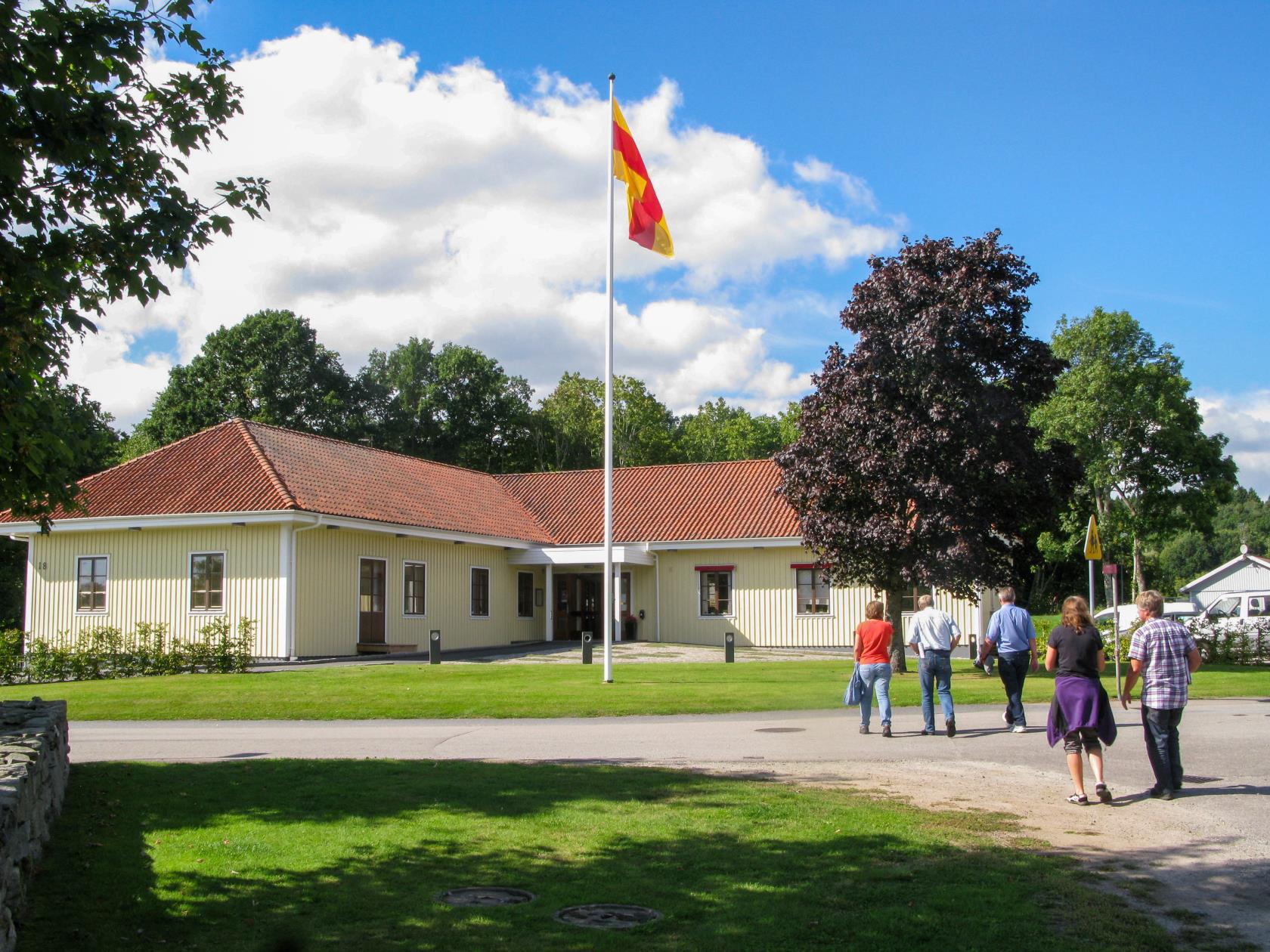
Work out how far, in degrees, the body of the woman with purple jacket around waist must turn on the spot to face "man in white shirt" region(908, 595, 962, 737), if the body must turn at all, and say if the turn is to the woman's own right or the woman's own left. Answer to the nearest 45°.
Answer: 0° — they already face them

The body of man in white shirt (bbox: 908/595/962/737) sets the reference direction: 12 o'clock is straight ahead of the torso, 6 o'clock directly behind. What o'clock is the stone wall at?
The stone wall is roughly at 7 o'clock from the man in white shirt.

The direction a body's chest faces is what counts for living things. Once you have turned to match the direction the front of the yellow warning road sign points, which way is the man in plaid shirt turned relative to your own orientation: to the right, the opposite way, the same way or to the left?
the opposite way

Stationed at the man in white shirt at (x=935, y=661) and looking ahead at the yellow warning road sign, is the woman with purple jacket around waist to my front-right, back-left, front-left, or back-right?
back-right

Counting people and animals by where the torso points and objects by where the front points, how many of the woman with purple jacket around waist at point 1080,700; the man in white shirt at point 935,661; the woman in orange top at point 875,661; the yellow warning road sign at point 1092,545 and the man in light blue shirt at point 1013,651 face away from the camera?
4

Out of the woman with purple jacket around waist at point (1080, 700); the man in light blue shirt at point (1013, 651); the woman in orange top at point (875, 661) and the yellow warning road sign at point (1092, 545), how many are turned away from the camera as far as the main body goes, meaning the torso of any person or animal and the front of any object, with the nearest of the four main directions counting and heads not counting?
3

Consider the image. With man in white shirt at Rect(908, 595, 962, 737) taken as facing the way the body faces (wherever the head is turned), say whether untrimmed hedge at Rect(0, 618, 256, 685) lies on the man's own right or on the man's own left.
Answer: on the man's own left

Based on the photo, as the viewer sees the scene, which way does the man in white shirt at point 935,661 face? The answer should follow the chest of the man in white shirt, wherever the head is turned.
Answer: away from the camera

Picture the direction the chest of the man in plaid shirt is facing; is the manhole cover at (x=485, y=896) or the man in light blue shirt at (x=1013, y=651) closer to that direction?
the man in light blue shirt

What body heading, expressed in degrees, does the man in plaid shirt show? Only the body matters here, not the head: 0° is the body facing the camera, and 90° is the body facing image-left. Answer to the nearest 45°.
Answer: approximately 135°

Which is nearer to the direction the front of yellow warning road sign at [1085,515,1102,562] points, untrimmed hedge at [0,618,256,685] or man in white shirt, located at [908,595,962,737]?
the man in white shirt

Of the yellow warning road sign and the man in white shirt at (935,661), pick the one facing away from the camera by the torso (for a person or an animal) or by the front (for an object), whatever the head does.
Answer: the man in white shirt

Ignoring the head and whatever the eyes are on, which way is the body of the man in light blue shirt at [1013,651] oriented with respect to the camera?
away from the camera

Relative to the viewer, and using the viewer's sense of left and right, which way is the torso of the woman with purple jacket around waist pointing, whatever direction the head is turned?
facing away from the viewer

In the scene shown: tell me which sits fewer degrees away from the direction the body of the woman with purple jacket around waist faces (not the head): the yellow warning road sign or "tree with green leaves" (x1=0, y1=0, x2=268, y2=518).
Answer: the yellow warning road sign

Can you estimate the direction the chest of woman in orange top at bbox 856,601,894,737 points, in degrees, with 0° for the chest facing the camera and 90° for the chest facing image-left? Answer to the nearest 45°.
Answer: approximately 180°
